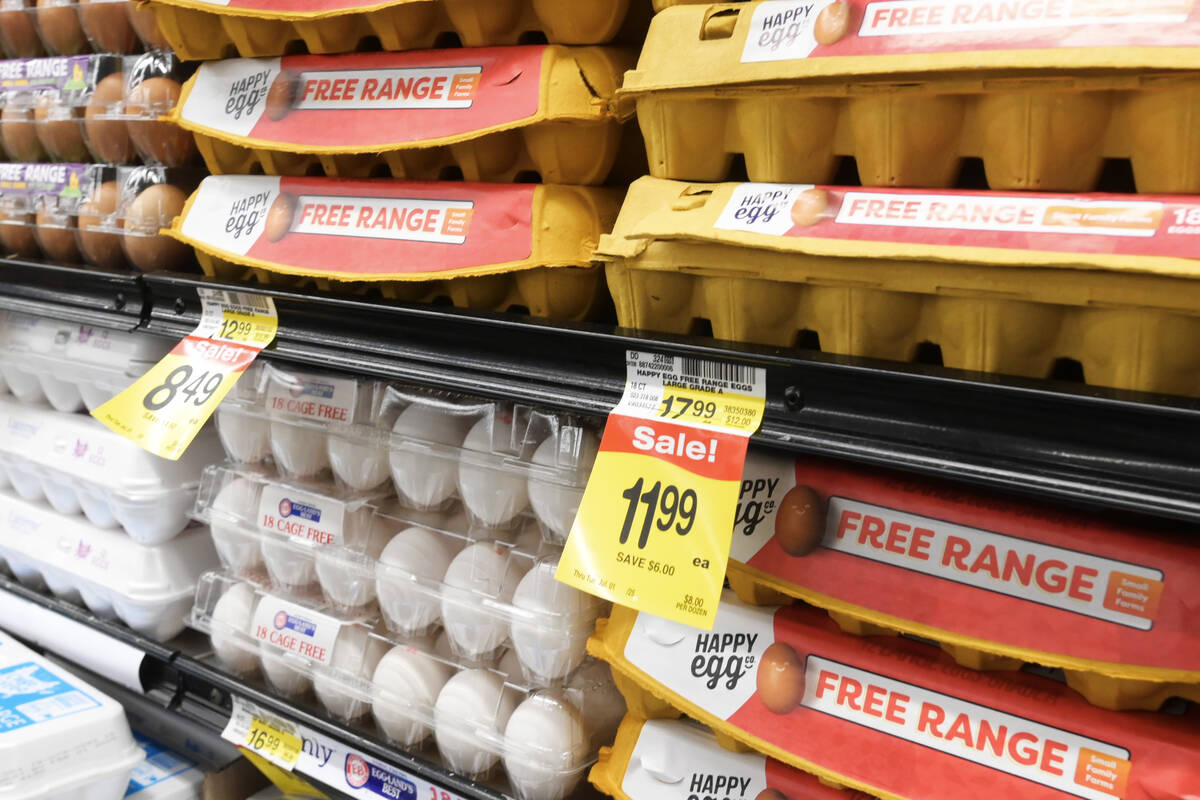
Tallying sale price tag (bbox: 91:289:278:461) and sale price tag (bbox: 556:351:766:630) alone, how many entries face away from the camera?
0

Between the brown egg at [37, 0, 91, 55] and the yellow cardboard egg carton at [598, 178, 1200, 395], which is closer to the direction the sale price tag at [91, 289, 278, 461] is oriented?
the yellow cardboard egg carton

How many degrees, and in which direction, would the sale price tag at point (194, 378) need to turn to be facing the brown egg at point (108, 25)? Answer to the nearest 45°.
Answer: approximately 135° to its right

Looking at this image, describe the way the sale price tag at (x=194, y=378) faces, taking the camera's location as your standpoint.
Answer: facing the viewer and to the left of the viewer

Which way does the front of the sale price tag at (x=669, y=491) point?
toward the camera

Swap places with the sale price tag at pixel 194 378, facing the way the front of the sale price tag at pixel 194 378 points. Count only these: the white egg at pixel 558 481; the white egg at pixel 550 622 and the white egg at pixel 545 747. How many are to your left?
3

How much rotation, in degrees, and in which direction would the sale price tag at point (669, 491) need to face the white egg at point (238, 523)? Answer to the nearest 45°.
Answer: approximately 135° to its right

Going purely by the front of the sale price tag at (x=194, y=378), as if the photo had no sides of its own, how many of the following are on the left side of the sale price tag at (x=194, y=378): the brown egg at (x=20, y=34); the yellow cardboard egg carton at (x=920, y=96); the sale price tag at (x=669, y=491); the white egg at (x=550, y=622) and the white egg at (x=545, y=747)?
4
